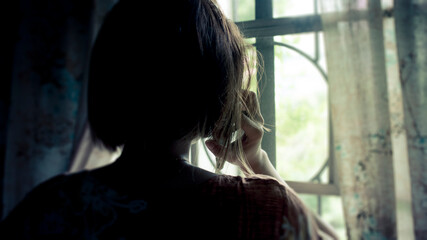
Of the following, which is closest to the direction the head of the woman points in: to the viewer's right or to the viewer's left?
to the viewer's right

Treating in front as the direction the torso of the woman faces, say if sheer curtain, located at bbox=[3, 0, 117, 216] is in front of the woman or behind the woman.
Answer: in front

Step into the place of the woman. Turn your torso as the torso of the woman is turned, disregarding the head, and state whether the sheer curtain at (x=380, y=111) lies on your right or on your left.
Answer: on your right

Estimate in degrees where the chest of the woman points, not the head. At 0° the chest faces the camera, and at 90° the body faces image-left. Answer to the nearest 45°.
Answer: approximately 180°
